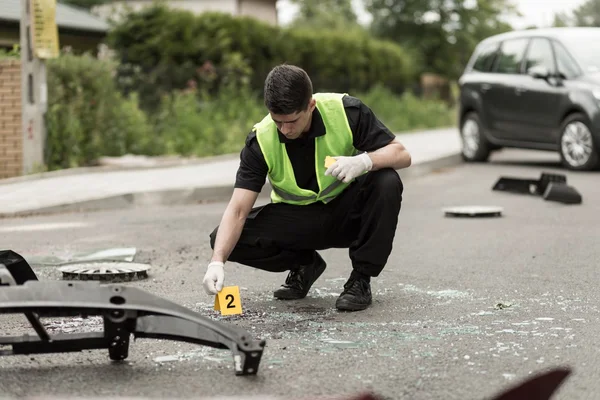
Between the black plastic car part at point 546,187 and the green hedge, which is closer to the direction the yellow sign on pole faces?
the black plastic car part

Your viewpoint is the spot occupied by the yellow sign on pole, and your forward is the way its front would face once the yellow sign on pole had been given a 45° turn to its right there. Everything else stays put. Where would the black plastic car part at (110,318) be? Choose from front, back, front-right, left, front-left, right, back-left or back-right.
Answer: front-left

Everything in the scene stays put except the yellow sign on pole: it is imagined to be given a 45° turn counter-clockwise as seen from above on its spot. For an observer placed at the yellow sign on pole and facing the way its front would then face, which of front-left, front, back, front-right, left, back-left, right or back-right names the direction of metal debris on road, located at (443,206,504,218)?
front

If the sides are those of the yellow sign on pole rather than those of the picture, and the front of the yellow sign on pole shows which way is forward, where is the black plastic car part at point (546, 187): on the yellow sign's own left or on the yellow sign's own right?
on the yellow sign's own left

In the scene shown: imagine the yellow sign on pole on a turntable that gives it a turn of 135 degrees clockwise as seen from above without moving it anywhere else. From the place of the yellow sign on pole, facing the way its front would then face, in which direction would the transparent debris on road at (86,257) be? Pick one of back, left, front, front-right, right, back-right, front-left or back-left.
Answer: back-left

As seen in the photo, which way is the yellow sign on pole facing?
toward the camera

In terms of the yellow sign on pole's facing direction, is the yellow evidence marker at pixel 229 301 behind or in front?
in front

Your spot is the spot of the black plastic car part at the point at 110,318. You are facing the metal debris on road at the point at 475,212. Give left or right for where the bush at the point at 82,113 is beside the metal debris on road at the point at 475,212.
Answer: left
